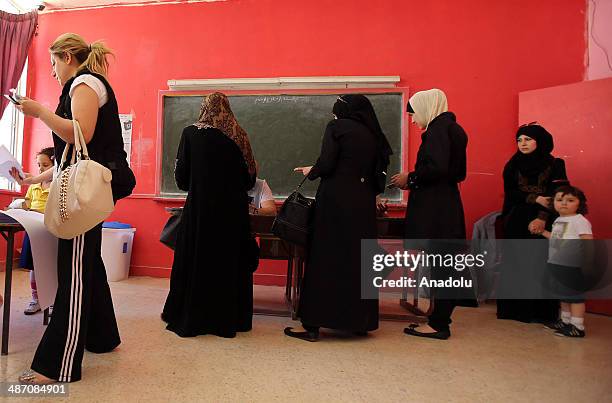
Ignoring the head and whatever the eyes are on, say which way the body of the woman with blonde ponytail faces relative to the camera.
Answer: to the viewer's left

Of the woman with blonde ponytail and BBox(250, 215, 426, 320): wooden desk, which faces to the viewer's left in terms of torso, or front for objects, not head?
the woman with blonde ponytail

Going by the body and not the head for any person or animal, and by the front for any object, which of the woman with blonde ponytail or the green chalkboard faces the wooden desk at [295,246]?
the green chalkboard

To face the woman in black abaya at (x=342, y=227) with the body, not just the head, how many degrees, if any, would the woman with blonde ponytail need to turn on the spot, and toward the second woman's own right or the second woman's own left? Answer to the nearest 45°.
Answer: approximately 180°

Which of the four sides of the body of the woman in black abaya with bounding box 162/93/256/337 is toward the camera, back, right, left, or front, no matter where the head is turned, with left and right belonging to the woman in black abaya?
back

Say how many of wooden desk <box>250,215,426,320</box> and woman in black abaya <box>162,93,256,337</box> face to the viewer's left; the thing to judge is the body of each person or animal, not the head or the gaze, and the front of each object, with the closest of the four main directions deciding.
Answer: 0

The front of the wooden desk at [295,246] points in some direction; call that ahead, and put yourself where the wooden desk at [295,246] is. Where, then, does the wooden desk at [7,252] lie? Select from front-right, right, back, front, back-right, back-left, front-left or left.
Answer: front-right

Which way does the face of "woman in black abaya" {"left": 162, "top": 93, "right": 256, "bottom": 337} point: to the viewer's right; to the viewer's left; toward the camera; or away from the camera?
away from the camera

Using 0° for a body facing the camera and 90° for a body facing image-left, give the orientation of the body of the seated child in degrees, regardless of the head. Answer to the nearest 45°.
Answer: approximately 45°

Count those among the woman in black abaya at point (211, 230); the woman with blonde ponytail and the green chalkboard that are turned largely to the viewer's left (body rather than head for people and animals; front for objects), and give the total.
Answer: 1

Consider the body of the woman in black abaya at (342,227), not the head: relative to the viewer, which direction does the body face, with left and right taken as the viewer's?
facing away from the viewer and to the left of the viewer

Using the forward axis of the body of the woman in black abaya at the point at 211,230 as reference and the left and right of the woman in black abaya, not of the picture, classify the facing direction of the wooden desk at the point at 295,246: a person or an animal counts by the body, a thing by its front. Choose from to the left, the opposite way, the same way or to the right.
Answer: the opposite way

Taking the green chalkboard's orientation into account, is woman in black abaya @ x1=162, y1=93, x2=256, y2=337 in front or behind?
in front
